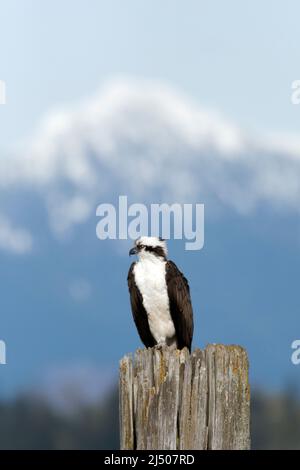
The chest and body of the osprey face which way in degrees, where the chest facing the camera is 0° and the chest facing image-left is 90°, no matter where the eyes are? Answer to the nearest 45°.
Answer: approximately 45°
